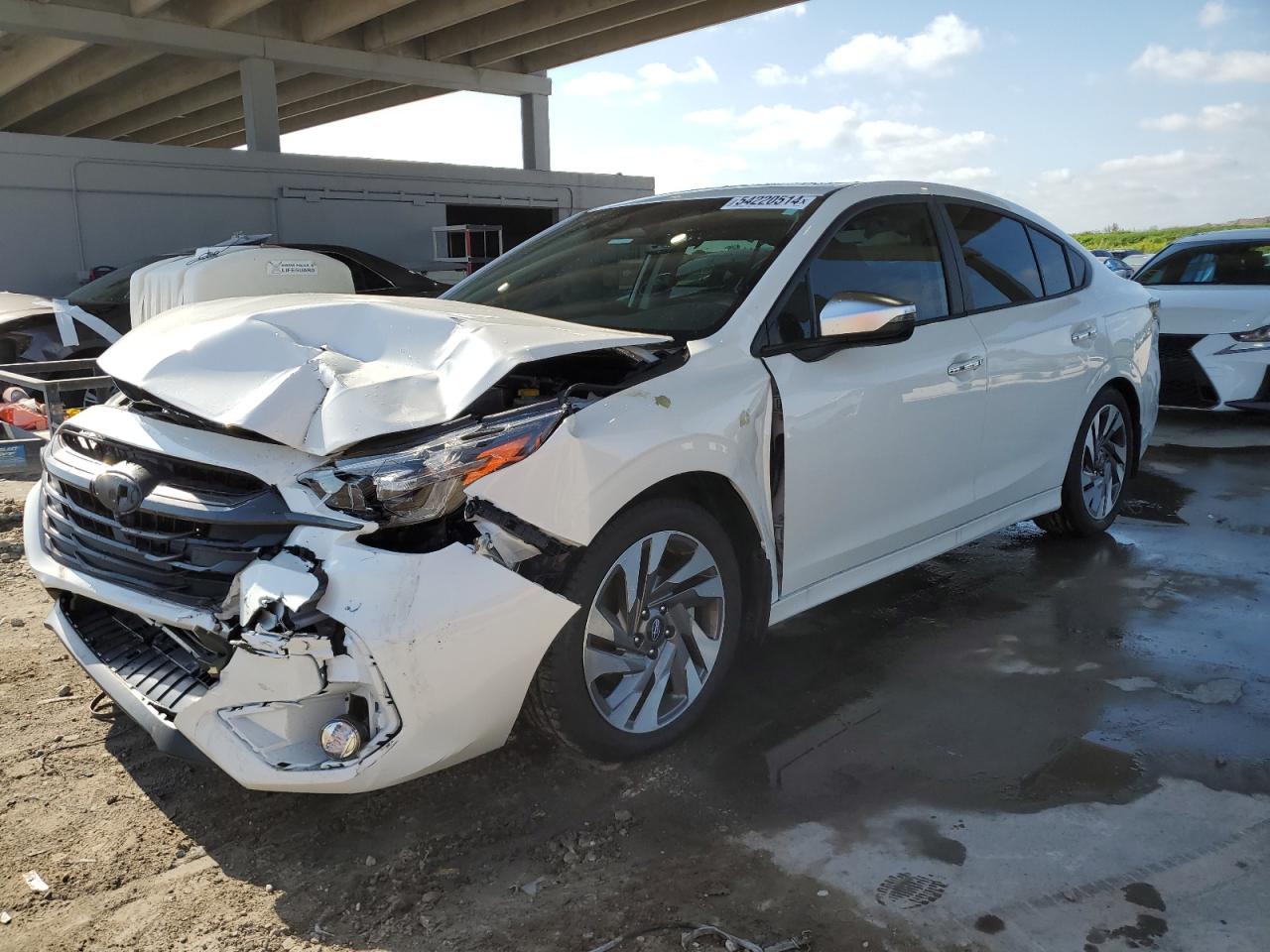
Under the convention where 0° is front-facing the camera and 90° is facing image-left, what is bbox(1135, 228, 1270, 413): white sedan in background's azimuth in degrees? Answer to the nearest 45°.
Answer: approximately 45°

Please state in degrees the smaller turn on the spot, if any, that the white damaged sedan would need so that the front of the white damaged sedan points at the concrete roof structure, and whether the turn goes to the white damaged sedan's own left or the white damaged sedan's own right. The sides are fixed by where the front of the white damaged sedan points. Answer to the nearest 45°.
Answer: approximately 135° to the white damaged sedan's own right

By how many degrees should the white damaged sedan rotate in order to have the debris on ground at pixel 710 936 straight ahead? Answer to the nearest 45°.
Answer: approximately 90° to its left

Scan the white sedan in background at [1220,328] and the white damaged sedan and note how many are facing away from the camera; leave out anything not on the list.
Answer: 0

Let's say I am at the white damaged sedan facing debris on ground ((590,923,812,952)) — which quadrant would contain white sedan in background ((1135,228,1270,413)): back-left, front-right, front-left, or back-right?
back-left

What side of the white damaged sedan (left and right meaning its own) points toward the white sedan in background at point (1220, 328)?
back

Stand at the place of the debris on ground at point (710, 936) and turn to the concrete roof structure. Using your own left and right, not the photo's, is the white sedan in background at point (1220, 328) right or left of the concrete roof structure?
right

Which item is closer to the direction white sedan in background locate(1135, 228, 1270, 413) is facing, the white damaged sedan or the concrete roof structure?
the white damaged sedan
